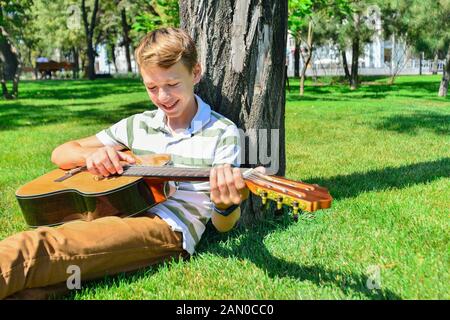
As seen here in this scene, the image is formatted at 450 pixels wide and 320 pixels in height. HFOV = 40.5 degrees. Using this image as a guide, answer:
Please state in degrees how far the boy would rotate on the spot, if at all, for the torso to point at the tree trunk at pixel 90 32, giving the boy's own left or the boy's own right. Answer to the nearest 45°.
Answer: approximately 135° to the boy's own right

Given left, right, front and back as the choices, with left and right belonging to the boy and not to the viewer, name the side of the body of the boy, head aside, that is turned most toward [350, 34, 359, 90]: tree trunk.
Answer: back

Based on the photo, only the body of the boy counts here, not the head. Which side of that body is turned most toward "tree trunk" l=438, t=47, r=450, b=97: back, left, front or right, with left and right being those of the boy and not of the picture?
back

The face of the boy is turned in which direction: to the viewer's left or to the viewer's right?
to the viewer's left

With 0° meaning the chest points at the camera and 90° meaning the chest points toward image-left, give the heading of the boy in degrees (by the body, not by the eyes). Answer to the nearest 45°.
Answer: approximately 45°

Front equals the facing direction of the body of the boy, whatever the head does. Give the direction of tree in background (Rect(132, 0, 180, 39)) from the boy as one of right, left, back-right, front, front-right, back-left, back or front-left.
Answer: back-right

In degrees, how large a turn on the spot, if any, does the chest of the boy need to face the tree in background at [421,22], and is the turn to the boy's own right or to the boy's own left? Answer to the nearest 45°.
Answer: approximately 180°
